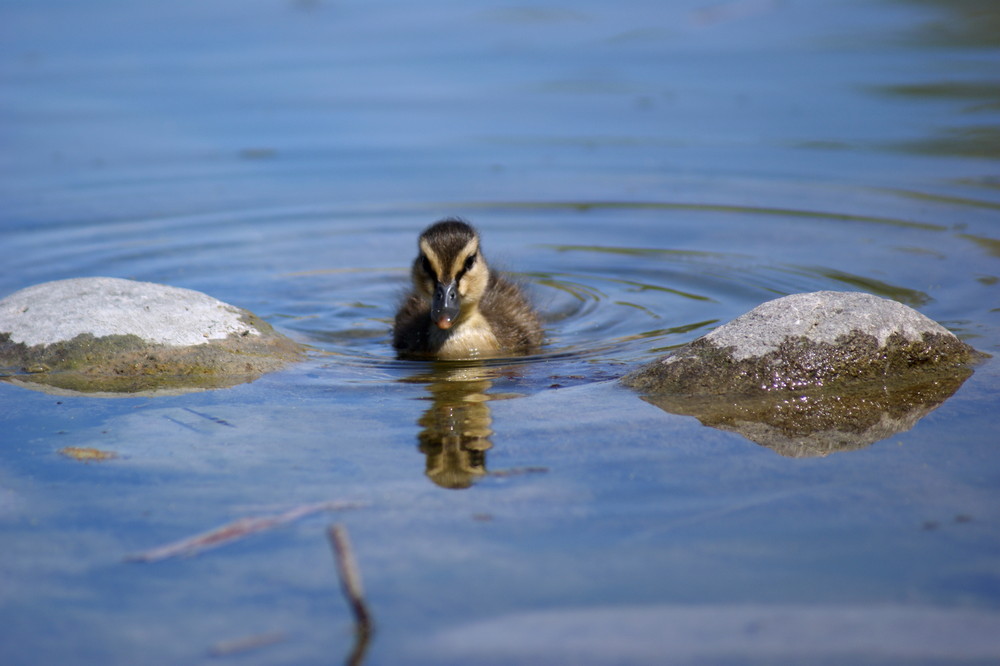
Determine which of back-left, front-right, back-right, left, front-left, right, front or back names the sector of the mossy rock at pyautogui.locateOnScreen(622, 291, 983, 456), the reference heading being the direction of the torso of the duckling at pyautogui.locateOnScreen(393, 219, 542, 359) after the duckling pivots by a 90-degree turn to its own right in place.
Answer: back-left

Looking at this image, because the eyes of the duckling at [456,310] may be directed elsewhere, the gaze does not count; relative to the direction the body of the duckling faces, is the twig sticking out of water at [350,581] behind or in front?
in front

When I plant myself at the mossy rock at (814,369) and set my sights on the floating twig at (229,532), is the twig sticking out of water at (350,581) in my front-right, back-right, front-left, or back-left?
front-left

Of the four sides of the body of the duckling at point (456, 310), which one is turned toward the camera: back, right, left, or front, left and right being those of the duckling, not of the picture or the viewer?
front

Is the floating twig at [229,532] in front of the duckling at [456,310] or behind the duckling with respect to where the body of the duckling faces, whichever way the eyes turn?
in front
